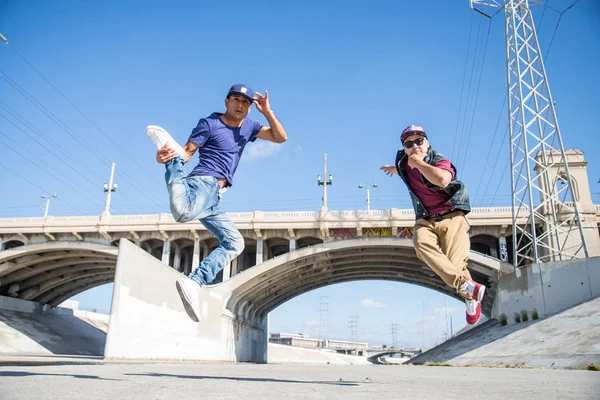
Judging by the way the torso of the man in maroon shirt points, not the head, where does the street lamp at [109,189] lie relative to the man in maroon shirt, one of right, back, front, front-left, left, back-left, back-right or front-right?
back-right

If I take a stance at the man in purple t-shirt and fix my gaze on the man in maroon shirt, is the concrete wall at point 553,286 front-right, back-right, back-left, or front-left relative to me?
front-left

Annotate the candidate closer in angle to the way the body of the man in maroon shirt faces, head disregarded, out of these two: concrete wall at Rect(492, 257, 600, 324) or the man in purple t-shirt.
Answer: the man in purple t-shirt

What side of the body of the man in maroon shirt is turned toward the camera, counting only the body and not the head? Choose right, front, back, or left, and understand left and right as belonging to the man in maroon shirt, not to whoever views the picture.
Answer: front

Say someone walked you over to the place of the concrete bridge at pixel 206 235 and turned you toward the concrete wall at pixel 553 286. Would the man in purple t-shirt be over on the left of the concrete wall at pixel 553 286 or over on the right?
right

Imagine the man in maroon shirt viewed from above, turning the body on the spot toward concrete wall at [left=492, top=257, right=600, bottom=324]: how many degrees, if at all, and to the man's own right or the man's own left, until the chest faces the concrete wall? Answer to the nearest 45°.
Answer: approximately 180°

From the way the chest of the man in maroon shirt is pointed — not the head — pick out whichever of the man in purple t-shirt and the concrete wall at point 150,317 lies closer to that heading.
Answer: the man in purple t-shirt

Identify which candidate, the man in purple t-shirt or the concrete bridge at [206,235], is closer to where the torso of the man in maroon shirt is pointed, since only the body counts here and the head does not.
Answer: the man in purple t-shirt

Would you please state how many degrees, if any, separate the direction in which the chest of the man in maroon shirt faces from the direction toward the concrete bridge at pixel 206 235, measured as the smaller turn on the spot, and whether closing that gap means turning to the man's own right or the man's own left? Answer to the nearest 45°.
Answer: approximately 135° to the man's own right
